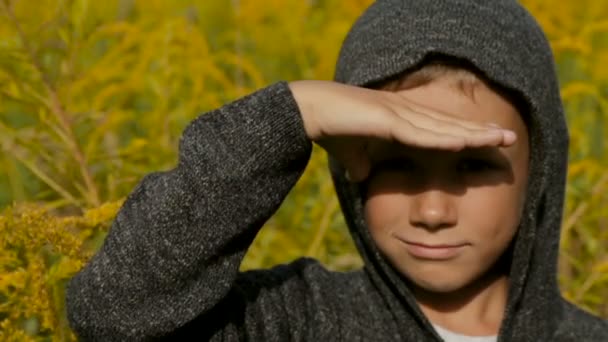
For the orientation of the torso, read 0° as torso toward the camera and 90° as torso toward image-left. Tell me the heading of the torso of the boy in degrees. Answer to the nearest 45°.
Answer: approximately 0°
